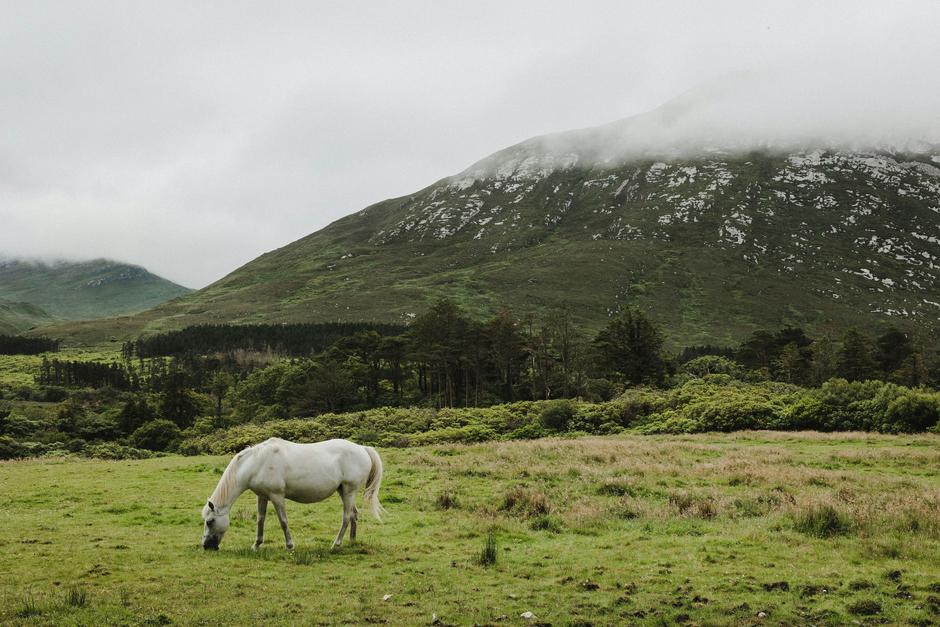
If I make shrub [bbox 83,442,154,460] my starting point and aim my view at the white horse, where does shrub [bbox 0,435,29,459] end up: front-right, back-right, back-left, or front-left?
back-right

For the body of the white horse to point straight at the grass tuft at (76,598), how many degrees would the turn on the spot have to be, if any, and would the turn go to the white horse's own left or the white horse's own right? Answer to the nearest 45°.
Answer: approximately 45° to the white horse's own left

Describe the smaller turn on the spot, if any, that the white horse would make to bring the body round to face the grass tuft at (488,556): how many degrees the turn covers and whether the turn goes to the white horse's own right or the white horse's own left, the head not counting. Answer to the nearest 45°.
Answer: approximately 135° to the white horse's own left

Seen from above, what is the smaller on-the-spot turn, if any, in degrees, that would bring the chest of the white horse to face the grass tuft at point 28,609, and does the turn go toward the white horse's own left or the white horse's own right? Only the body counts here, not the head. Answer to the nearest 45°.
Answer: approximately 45° to the white horse's own left

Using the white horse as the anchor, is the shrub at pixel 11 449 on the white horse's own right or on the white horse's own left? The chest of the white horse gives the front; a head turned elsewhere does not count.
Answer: on the white horse's own right

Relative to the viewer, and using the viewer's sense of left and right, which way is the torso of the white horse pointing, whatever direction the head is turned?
facing to the left of the viewer

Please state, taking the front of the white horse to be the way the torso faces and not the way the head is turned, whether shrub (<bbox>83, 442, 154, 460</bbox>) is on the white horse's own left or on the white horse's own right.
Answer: on the white horse's own right

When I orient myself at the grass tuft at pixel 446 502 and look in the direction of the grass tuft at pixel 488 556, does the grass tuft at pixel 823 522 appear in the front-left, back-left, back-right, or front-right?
front-left

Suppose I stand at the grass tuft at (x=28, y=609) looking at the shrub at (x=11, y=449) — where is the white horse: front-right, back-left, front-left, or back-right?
front-right

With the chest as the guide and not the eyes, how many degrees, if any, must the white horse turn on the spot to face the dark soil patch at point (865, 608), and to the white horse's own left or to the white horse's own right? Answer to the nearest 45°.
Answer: approximately 135° to the white horse's own left
